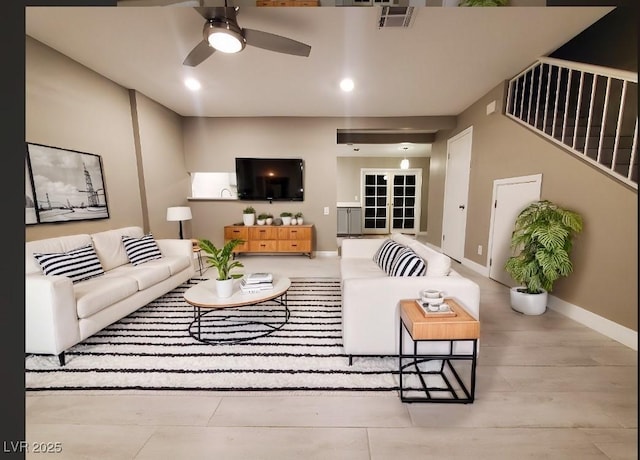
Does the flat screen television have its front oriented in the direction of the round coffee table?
yes

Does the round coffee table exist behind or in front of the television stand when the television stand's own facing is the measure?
in front

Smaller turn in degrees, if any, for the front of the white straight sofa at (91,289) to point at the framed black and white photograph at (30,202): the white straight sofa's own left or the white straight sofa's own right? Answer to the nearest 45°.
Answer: approximately 180°

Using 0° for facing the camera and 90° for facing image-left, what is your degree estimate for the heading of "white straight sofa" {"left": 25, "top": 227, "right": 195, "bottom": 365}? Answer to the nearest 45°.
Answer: approximately 315°

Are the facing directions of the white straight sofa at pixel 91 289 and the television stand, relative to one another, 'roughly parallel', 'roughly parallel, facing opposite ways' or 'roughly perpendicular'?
roughly perpendicular

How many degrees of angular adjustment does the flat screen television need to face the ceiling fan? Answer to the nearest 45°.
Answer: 0° — it already faces it

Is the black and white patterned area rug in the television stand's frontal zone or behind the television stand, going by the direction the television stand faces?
frontal zone

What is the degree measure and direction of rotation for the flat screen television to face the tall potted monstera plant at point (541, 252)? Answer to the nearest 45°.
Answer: approximately 45° to its left

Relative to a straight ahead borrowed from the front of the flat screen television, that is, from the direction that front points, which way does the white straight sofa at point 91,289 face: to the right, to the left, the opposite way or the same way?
to the left

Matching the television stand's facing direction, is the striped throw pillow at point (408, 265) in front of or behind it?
in front

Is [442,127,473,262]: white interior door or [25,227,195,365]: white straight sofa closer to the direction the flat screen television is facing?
the white straight sofa

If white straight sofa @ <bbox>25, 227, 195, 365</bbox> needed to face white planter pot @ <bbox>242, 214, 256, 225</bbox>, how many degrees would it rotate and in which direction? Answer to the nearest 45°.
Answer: approximately 90° to its left
